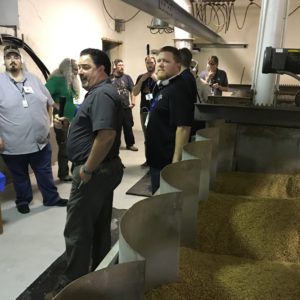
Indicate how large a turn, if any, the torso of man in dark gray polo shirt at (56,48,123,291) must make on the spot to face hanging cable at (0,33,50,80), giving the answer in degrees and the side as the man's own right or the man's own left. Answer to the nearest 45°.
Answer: approximately 90° to the man's own right

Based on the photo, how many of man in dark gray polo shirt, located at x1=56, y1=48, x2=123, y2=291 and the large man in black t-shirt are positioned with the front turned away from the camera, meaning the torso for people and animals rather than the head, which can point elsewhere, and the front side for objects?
0

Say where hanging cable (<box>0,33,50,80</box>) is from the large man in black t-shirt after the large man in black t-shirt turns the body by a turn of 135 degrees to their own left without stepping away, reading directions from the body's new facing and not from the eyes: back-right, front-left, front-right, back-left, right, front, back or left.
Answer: back-left

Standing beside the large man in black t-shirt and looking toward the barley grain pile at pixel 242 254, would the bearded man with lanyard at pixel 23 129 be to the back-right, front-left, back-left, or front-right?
back-right

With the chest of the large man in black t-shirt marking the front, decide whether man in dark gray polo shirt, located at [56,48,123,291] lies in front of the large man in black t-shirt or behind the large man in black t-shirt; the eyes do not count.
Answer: in front

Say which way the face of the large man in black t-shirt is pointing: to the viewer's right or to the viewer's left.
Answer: to the viewer's left

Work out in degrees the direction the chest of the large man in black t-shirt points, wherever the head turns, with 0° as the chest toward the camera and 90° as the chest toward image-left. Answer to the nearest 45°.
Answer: approximately 45°
